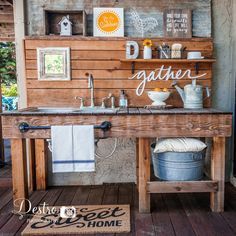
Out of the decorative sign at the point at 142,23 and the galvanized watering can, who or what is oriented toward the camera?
the decorative sign

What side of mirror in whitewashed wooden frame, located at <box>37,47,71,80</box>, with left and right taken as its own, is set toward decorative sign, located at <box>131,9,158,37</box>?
left

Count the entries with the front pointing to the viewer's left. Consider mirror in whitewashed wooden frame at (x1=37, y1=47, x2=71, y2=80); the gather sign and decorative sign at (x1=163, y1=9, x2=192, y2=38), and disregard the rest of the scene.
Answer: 0

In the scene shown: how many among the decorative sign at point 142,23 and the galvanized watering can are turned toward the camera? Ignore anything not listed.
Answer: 1

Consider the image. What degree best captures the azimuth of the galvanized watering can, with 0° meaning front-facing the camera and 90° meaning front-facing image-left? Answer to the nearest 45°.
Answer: approximately 90°

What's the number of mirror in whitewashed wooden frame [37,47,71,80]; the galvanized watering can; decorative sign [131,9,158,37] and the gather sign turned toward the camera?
3

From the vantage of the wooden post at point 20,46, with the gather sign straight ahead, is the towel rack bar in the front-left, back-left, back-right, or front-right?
front-right

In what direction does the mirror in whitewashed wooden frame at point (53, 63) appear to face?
toward the camera

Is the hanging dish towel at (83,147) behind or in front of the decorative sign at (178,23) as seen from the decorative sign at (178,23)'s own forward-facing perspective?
in front

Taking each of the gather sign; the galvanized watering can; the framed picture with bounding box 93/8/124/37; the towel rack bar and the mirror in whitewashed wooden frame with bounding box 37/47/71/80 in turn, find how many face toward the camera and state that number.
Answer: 4

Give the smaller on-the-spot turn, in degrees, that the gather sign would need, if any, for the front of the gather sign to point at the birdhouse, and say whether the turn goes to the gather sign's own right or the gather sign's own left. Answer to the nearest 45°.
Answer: approximately 90° to the gather sign's own right

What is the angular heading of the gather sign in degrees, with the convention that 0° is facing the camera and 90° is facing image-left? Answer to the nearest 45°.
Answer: approximately 0°

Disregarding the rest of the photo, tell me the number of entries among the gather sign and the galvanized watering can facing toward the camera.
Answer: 1

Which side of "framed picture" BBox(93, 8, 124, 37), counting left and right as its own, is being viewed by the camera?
front

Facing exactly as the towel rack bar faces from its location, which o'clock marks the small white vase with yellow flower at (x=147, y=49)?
The small white vase with yellow flower is roughly at 8 o'clock from the towel rack bar.

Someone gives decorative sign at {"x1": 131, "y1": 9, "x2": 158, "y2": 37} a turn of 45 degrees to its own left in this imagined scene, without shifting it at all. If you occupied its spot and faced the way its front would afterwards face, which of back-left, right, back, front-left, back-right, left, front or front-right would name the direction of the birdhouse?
back-right
